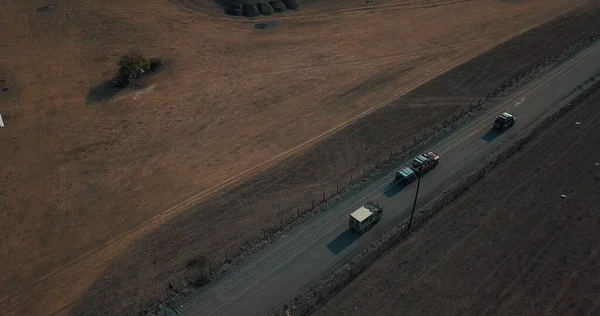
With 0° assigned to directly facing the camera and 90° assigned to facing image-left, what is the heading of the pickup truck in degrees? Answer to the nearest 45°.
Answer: approximately 225°

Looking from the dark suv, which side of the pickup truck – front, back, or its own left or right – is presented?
front

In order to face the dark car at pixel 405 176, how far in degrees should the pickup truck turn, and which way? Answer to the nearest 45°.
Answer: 0° — it already faces it
